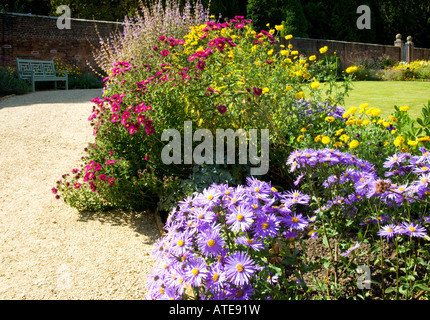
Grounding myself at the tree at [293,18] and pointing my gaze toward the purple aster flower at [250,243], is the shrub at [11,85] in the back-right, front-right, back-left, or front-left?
front-right

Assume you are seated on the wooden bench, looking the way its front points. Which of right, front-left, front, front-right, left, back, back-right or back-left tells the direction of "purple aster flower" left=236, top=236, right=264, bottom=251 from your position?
front-right

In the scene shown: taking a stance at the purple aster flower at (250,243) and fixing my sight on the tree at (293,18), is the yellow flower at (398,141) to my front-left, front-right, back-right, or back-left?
front-right

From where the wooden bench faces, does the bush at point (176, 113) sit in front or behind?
in front

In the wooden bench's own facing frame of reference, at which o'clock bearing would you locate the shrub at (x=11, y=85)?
The shrub is roughly at 2 o'clock from the wooden bench.

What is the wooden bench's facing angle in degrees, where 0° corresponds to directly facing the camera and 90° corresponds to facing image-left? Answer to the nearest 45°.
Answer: approximately 315°
